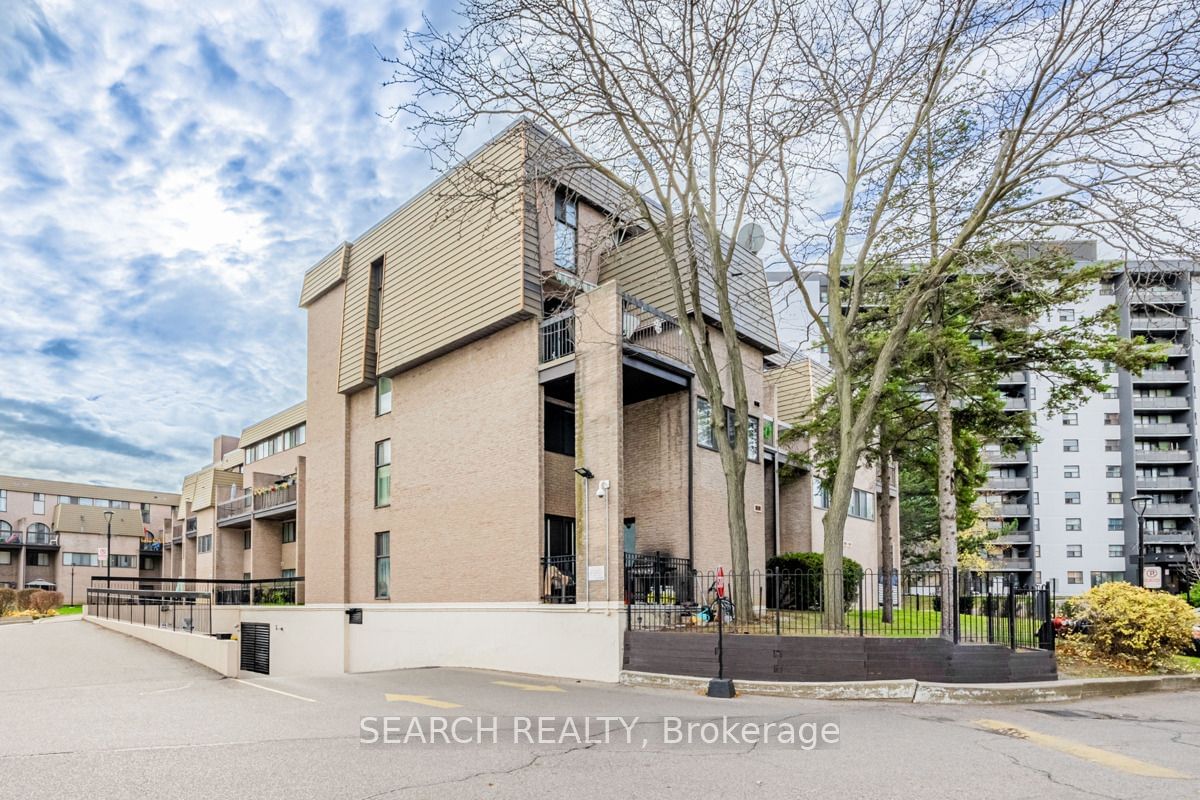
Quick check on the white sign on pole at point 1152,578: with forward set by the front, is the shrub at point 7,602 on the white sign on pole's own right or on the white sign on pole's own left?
on the white sign on pole's own right

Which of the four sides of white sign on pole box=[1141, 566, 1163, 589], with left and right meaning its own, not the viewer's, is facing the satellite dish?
right

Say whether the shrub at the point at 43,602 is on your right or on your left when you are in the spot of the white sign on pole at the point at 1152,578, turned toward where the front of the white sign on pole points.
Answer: on your right

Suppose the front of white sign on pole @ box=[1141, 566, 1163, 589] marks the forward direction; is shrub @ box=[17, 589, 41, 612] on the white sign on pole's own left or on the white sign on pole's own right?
on the white sign on pole's own right

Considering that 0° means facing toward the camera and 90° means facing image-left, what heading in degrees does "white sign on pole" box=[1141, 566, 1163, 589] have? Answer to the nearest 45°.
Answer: approximately 0°

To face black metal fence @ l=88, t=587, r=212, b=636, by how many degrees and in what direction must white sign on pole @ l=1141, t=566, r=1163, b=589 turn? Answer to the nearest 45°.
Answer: approximately 90° to its right

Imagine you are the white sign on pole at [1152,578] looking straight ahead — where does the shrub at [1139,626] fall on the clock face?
The shrub is roughly at 12 o'clock from the white sign on pole.
